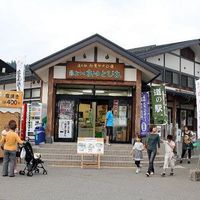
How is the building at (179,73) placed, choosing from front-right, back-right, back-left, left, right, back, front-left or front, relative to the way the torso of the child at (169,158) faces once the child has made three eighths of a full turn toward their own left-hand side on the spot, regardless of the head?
left

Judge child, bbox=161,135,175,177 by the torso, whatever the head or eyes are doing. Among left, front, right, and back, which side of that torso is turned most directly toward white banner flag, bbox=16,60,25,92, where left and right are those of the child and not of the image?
right

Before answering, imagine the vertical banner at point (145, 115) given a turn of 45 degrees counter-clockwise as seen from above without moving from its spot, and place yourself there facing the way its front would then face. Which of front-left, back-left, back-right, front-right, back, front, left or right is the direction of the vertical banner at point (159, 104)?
left

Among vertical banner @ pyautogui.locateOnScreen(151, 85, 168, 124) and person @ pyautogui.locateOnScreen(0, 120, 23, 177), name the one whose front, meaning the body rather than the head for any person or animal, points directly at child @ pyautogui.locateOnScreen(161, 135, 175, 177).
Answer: the vertical banner
